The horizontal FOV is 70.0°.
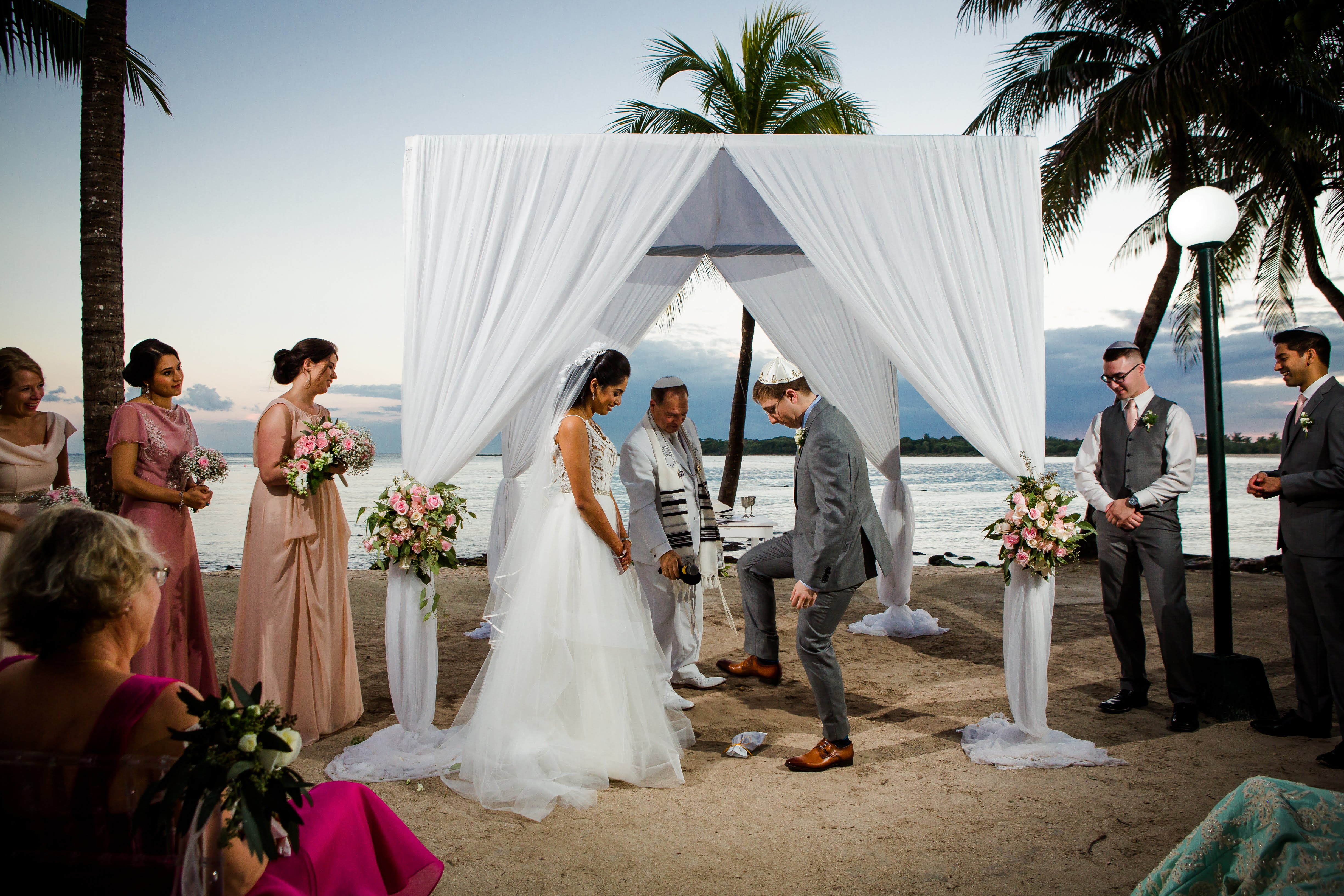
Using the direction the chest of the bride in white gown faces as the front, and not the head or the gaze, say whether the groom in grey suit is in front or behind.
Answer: in front

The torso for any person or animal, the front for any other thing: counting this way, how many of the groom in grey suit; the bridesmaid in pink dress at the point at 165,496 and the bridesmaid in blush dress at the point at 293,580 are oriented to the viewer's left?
1

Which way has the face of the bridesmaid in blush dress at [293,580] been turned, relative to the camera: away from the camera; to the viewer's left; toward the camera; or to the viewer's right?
to the viewer's right

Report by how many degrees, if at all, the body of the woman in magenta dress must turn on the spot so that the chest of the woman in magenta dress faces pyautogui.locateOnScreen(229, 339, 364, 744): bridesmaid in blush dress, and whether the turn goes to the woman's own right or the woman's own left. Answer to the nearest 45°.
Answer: approximately 45° to the woman's own left

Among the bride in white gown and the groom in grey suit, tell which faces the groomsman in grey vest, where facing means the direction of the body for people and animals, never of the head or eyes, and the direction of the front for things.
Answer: the bride in white gown

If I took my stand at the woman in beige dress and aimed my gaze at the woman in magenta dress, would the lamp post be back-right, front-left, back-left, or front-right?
front-left

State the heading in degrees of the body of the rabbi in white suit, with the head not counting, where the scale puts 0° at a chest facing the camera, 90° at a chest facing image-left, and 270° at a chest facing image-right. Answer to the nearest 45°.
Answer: approximately 315°

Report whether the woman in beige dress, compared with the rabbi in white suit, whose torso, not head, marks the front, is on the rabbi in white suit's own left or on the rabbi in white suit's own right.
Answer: on the rabbi in white suit's own right

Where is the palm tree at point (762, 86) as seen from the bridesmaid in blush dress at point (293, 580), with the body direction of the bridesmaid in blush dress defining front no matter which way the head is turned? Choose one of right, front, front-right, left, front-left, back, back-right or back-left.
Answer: front-left

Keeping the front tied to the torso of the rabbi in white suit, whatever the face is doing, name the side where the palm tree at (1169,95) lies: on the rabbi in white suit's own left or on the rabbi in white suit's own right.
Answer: on the rabbi in white suit's own left

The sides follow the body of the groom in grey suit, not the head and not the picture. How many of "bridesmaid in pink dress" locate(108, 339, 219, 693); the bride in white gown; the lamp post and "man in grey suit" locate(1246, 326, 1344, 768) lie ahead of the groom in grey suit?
2

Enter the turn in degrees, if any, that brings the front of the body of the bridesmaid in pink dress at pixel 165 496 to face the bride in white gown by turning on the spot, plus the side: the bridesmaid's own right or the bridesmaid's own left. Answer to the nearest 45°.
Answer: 0° — they already face them

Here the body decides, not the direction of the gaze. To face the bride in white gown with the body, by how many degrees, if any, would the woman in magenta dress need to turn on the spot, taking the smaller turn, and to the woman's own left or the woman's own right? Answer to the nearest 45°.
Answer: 0° — they already face them

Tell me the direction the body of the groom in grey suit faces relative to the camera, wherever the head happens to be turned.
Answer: to the viewer's left

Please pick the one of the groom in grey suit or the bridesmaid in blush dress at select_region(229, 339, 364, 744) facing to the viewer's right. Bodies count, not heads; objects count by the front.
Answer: the bridesmaid in blush dress

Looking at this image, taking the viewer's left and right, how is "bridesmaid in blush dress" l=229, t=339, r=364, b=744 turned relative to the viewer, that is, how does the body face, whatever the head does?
facing to the right of the viewer

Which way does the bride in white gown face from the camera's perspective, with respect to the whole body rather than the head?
to the viewer's right

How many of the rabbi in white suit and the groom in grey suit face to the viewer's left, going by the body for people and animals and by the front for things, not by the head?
1

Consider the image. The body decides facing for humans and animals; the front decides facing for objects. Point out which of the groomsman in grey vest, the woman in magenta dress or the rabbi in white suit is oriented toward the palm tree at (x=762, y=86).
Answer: the woman in magenta dress

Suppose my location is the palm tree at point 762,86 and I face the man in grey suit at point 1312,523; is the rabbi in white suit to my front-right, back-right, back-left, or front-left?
front-right

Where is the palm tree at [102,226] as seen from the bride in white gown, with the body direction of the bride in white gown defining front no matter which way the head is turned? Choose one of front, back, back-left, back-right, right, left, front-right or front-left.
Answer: back-left

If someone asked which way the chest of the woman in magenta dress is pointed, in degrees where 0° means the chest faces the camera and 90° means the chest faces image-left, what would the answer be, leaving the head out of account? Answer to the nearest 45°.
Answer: approximately 225°

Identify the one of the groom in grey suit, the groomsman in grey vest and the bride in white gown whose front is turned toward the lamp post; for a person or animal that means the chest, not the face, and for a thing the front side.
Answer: the bride in white gown

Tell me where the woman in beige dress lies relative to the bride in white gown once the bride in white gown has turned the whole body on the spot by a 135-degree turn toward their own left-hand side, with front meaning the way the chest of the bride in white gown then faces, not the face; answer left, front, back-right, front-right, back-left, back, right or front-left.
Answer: front-left
